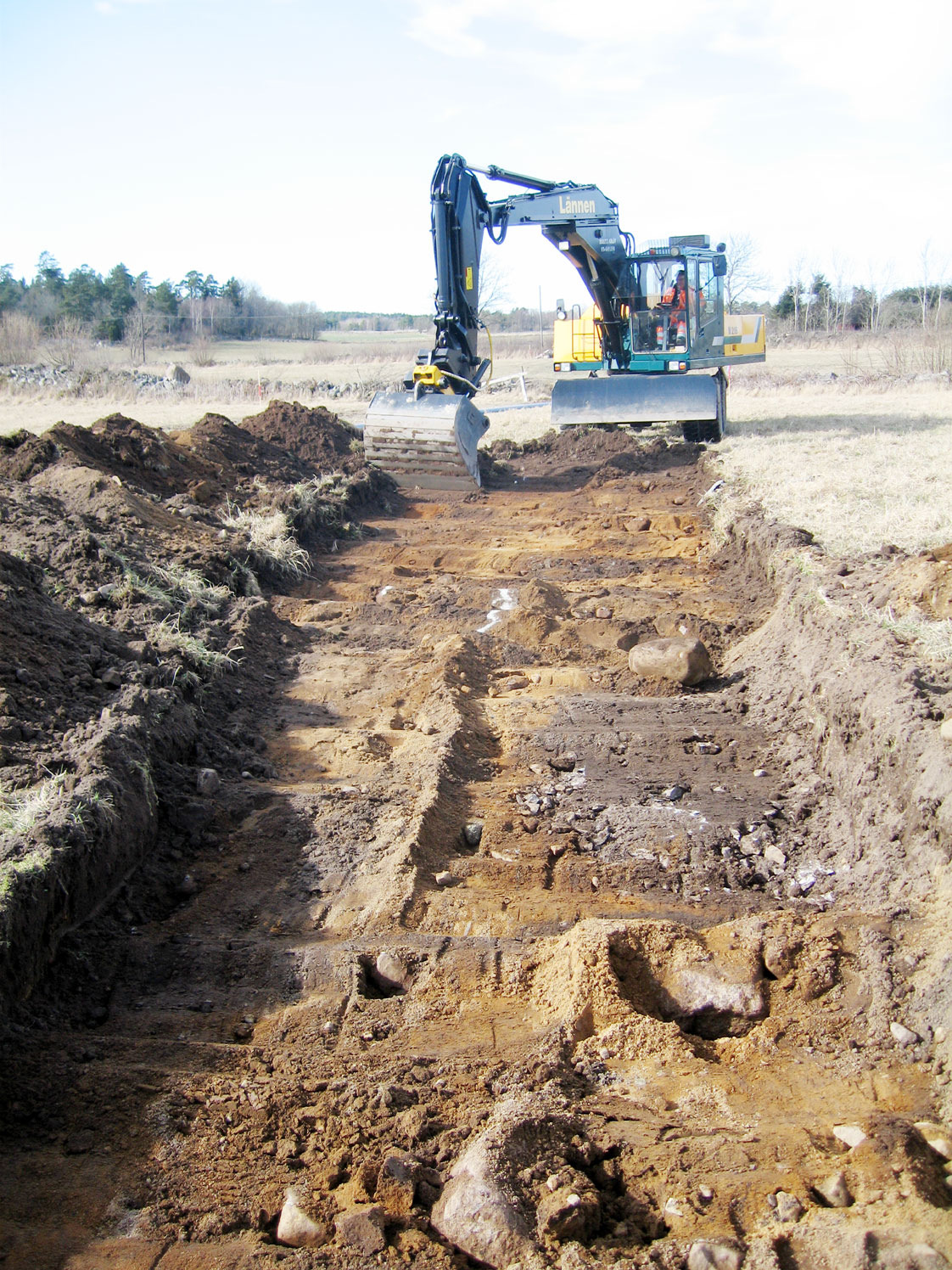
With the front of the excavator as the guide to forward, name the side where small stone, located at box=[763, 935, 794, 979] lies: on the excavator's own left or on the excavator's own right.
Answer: on the excavator's own left

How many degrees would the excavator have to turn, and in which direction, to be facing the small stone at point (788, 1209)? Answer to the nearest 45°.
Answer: approximately 45° to its left

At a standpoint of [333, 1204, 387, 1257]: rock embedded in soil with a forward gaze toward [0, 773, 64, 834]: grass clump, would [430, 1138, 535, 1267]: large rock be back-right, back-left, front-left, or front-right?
back-right

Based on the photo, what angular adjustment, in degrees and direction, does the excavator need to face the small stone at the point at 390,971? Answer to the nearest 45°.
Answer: approximately 45° to its left

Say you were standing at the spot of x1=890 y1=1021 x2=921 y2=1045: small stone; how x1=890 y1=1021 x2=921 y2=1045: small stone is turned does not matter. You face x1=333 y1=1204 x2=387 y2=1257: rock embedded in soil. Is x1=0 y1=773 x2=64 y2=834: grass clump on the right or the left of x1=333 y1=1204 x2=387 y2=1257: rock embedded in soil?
right

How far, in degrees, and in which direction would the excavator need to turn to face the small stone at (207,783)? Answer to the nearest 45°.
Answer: approximately 45° to its left

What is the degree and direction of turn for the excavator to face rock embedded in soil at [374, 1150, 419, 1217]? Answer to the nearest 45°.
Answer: approximately 45° to its left

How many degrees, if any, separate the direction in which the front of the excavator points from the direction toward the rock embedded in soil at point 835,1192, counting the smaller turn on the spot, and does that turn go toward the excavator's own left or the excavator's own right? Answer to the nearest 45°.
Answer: approximately 45° to the excavator's own left

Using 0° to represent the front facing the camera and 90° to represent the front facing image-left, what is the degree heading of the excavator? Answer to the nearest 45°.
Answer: approximately 45°

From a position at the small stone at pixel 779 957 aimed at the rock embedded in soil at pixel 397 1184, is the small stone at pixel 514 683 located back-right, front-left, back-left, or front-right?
back-right

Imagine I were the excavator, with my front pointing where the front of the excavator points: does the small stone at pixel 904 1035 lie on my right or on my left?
on my left
